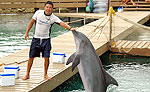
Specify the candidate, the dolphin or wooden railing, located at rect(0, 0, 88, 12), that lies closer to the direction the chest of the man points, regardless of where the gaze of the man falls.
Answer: the dolphin

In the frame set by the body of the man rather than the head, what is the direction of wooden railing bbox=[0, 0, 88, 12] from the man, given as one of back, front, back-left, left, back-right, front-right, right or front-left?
back

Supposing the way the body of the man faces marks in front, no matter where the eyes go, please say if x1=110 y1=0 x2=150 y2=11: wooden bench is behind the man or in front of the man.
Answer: behind

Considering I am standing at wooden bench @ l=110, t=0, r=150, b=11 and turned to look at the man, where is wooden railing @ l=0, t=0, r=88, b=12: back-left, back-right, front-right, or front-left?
front-right

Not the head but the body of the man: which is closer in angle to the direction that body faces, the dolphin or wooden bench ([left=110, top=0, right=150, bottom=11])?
the dolphin

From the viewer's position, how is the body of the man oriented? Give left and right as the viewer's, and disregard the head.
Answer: facing the viewer
